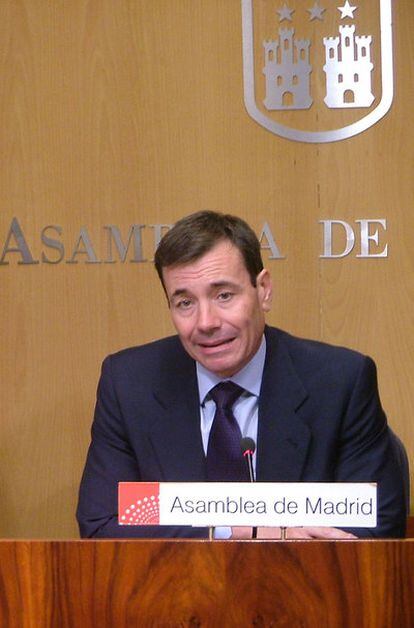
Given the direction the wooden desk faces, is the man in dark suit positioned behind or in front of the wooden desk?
behind

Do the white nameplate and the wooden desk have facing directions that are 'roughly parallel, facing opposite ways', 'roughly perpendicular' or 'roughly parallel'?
roughly parallel

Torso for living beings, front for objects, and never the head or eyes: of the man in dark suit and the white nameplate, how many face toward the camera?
2

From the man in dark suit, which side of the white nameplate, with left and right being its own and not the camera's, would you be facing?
back

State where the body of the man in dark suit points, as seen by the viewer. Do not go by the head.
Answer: toward the camera

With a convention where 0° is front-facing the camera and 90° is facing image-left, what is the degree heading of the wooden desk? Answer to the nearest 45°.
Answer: approximately 0°

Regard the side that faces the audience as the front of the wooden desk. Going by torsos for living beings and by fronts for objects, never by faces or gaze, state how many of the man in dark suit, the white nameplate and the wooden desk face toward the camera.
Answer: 3

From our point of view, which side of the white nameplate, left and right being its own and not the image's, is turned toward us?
front

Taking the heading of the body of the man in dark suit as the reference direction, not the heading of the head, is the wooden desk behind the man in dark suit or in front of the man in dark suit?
in front

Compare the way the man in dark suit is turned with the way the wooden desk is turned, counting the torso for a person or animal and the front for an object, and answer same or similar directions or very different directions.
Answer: same or similar directions

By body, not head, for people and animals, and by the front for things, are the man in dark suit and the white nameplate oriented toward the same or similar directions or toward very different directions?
same or similar directions

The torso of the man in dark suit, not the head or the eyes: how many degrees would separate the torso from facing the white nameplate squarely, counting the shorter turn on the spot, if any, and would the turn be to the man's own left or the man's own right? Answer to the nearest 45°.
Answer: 0° — they already face it
